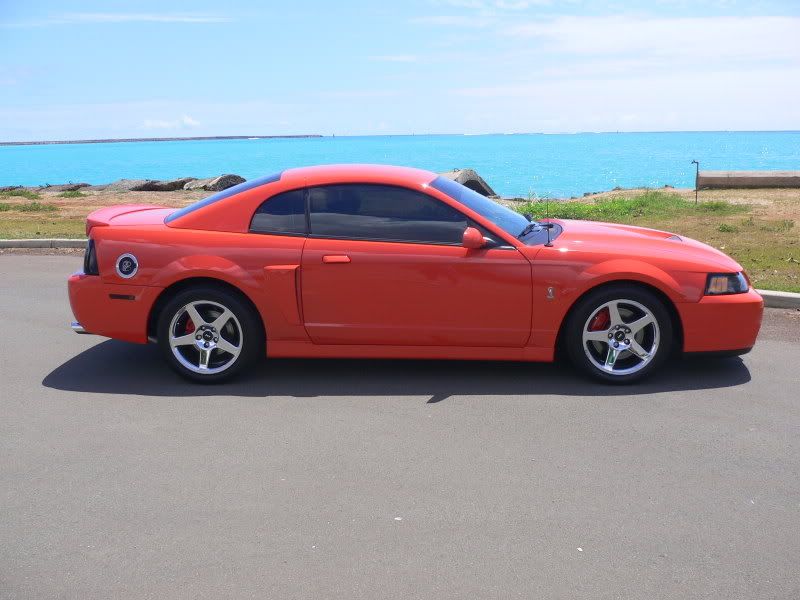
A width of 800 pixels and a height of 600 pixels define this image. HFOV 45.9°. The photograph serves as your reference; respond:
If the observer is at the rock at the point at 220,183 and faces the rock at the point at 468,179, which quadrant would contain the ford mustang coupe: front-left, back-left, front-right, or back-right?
front-right

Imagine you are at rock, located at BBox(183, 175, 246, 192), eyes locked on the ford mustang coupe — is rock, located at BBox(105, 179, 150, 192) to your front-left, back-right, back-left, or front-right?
back-right

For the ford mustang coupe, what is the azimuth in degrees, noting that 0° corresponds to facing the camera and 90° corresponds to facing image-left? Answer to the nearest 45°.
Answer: approximately 270°

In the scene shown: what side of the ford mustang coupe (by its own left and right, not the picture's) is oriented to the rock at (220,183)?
left

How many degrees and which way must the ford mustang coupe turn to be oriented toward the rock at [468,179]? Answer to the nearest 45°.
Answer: approximately 90° to its left

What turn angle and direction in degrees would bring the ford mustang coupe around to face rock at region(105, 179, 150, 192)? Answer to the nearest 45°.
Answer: approximately 90° to its left

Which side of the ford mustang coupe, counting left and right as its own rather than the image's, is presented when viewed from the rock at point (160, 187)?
left
